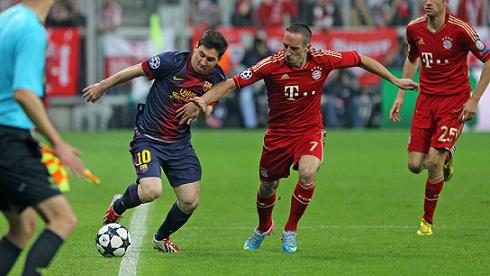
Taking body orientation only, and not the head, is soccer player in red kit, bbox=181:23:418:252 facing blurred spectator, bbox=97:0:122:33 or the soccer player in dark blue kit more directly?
the soccer player in dark blue kit

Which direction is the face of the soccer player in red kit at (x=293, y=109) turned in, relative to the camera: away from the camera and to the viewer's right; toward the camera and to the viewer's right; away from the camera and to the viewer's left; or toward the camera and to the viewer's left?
toward the camera and to the viewer's left

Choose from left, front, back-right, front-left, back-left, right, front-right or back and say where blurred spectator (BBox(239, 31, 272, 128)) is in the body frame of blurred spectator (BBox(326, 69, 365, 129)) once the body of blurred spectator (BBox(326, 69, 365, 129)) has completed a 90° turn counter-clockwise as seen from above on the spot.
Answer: back

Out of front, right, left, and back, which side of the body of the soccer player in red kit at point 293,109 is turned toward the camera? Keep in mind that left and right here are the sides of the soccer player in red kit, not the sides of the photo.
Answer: front

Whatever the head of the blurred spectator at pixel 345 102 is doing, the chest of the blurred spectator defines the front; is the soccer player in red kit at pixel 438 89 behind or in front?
in front

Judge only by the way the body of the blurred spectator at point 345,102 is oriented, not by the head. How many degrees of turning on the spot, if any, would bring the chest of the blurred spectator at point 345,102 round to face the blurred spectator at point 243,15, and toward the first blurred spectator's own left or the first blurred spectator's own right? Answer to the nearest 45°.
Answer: approximately 90° to the first blurred spectator's own right

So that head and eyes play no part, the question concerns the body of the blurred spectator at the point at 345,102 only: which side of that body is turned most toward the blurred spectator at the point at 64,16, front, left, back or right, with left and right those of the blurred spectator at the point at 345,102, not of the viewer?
right

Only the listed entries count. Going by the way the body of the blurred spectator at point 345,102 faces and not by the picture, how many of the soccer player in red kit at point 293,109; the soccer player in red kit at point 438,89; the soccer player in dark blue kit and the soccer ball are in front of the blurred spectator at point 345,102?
4

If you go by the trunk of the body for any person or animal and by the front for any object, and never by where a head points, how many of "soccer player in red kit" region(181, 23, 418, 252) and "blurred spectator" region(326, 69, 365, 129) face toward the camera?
2

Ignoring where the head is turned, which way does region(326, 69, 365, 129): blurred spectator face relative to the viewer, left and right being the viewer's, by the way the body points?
facing the viewer

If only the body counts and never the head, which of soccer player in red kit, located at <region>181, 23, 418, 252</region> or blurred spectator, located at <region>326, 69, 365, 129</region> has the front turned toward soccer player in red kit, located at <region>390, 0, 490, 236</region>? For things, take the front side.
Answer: the blurred spectator

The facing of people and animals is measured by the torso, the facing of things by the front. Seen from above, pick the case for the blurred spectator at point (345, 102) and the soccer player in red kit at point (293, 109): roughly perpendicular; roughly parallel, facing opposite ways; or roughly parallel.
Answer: roughly parallel
